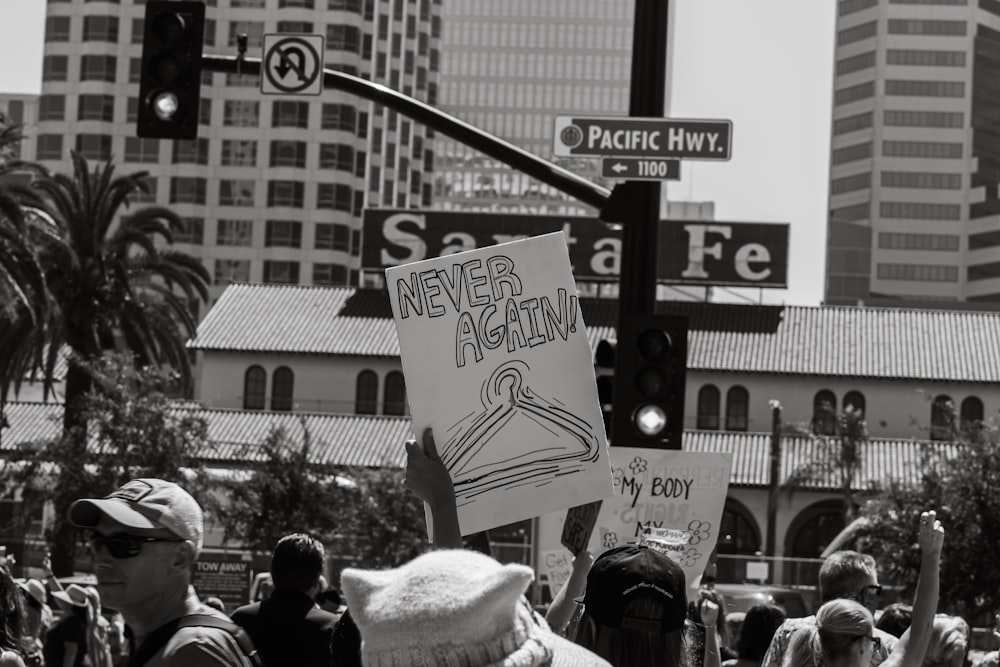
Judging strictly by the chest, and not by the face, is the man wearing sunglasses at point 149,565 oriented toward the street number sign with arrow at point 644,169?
no

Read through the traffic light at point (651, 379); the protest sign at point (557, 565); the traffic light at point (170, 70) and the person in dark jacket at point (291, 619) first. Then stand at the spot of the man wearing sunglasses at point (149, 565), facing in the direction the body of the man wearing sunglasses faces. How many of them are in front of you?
0

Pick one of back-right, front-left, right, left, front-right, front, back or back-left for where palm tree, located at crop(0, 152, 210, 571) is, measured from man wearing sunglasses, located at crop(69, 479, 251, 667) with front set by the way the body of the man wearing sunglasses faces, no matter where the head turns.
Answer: back-right

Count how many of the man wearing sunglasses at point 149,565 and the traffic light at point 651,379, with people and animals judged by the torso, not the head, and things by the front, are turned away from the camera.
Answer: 0

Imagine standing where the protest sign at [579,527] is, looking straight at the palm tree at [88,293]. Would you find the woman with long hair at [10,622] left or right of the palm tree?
left

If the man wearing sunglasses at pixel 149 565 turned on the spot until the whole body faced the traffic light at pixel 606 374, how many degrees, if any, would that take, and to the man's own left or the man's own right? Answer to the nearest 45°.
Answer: approximately 180°

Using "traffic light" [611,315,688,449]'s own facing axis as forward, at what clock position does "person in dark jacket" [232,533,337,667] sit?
The person in dark jacket is roughly at 1 o'clock from the traffic light.

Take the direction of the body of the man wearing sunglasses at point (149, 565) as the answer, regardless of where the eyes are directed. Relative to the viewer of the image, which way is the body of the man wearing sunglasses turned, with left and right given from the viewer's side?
facing the viewer and to the left of the viewer

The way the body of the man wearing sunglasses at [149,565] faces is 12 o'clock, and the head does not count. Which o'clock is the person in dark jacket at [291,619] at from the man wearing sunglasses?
The person in dark jacket is roughly at 5 o'clock from the man wearing sunglasses.

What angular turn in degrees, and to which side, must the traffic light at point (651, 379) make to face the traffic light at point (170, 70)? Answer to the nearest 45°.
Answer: approximately 90° to its right

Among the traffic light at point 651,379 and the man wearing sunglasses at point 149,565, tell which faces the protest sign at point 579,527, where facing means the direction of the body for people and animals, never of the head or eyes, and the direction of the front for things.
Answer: the traffic light

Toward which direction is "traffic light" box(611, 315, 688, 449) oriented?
toward the camera

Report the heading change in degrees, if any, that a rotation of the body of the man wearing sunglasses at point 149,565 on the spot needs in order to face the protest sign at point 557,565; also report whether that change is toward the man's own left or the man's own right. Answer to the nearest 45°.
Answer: approximately 180°

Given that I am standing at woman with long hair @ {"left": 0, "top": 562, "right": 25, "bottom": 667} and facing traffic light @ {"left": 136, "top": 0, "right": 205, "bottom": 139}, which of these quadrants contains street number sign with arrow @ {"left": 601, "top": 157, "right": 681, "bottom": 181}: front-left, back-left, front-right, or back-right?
front-right
